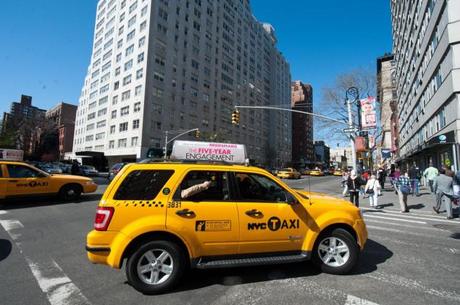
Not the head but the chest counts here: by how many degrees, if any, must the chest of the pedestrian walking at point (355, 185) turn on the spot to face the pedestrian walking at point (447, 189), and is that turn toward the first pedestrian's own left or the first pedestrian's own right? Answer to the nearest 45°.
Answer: approximately 90° to the first pedestrian's own left

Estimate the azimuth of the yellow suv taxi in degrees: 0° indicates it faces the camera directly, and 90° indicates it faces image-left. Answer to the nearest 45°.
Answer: approximately 270°

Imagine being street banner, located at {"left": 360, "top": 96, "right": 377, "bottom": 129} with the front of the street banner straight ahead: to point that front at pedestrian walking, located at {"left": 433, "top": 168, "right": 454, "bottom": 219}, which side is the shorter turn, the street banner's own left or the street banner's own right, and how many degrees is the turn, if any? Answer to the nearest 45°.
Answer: approximately 45° to the street banner's own left

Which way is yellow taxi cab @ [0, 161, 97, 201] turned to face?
to the viewer's right

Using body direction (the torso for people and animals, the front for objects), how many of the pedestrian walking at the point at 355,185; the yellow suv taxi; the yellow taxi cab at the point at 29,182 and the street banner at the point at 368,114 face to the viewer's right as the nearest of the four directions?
2

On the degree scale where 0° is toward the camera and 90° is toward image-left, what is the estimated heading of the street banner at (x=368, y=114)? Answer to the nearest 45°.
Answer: approximately 0°

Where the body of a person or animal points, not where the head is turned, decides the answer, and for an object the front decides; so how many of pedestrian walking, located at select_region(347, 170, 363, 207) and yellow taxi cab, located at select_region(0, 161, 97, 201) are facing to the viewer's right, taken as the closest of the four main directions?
1
